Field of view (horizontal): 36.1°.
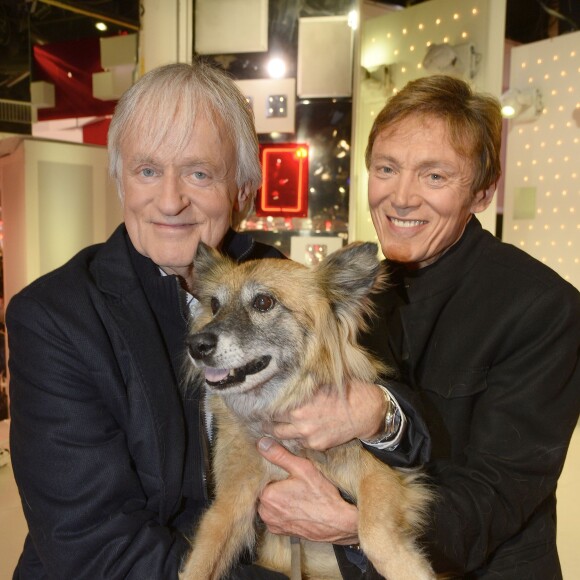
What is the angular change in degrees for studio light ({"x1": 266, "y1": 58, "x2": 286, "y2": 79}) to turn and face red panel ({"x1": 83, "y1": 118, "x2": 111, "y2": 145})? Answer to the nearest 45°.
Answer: approximately 90° to its right

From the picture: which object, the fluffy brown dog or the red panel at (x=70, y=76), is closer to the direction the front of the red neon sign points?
the fluffy brown dog

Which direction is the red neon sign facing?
toward the camera

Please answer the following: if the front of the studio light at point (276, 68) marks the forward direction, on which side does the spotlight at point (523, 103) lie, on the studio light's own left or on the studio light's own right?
on the studio light's own left

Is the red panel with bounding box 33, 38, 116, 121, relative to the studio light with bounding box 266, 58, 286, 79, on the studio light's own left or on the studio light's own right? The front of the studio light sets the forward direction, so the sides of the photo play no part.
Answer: on the studio light's own right

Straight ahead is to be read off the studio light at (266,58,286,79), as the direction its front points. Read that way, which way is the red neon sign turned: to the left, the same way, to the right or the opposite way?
the same way

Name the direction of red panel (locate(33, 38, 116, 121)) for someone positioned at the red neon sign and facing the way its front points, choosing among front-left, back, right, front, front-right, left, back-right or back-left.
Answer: right

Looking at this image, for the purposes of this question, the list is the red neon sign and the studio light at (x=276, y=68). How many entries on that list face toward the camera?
2

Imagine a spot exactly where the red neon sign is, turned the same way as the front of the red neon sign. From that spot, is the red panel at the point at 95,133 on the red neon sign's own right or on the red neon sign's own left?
on the red neon sign's own right

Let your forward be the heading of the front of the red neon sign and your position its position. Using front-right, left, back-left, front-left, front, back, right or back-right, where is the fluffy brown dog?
front
